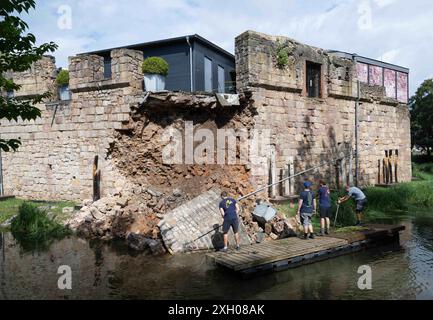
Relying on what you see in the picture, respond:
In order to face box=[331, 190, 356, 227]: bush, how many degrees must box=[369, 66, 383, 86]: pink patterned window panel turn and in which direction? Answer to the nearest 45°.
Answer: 0° — it already faces it

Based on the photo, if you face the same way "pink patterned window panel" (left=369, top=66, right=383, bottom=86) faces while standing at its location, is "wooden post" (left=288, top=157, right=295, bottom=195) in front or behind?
in front

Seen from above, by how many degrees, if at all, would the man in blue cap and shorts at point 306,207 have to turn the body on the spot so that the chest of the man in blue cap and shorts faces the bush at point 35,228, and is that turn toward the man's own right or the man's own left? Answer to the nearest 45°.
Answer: approximately 90° to the man's own left

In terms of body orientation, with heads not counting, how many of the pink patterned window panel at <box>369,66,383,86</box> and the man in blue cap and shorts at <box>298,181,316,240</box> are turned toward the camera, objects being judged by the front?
1

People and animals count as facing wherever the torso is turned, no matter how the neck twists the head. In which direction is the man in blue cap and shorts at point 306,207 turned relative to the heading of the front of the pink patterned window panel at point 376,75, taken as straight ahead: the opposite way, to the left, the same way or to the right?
the opposite way

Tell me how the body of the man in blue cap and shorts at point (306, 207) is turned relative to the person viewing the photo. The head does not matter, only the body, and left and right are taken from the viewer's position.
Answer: facing away from the viewer

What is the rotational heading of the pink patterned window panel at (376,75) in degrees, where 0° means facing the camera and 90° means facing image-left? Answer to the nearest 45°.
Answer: approximately 0°

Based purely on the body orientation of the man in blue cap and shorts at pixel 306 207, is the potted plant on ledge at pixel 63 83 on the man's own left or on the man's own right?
on the man's own left

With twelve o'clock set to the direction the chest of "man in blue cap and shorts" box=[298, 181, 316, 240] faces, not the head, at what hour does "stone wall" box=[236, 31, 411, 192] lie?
The stone wall is roughly at 12 o'clock from the man in blue cap and shorts.

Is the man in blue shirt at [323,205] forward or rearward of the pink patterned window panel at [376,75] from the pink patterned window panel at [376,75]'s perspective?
forward
